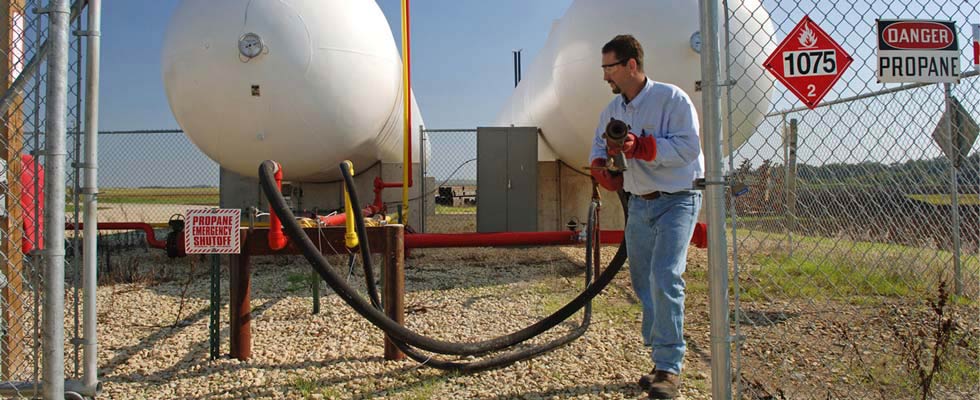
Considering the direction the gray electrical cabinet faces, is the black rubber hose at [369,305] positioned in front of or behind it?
in front

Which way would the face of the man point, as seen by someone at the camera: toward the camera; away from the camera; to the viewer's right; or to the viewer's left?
to the viewer's left

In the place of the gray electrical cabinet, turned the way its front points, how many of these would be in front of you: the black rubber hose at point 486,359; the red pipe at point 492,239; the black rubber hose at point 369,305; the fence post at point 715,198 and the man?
5

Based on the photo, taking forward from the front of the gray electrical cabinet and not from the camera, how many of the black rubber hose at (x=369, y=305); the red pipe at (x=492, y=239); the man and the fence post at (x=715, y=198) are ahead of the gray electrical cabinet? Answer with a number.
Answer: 4

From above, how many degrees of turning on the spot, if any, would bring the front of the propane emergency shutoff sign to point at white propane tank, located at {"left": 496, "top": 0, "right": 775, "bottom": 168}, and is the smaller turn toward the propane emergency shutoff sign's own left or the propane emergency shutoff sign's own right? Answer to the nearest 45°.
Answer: approximately 90° to the propane emergency shutoff sign's own left

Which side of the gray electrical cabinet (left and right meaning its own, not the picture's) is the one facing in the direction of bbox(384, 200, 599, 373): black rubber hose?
front

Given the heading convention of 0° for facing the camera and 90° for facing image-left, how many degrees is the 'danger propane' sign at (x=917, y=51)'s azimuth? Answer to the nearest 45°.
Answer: approximately 0°

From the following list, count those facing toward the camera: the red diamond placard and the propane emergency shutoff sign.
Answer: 2

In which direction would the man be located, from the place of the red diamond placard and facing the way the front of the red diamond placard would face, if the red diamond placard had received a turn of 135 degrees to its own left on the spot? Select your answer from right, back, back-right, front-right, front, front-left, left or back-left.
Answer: back-left

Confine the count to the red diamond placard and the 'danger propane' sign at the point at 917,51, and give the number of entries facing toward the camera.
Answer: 2

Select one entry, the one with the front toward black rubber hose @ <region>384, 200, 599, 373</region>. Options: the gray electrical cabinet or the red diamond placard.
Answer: the gray electrical cabinet

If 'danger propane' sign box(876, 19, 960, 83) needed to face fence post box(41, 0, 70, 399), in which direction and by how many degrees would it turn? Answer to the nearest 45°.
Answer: approximately 45° to its right
